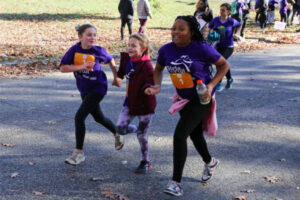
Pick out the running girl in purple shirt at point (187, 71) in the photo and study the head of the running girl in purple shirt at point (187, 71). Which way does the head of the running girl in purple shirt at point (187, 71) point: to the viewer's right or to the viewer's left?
to the viewer's left

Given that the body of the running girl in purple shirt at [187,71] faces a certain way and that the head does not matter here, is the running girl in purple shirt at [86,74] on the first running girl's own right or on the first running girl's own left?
on the first running girl's own right

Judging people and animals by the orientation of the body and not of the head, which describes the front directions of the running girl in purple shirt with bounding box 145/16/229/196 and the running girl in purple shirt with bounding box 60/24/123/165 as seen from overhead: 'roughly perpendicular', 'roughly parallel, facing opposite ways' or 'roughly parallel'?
roughly parallel

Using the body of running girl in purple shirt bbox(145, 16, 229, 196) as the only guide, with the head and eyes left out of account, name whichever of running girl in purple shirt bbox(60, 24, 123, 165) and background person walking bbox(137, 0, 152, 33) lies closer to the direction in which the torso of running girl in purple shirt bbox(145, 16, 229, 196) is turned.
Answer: the running girl in purple shirt

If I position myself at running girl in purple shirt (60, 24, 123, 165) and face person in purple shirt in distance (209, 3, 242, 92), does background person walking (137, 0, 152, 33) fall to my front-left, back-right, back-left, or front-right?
front-left

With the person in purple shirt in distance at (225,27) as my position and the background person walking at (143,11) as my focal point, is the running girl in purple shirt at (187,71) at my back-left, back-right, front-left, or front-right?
back-left

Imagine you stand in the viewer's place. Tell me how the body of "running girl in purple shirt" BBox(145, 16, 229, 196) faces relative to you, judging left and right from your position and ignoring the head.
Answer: facing the viewer and to the left of the viewer

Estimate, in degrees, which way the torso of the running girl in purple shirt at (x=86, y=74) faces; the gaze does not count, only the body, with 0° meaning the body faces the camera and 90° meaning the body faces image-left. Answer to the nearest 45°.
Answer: approximately 45°

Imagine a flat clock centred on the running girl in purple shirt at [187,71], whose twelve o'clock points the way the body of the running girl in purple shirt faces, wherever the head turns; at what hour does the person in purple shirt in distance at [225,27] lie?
The person in purple shirt in distance is roughly at 5 o'clock from the running girl in purple shirt.

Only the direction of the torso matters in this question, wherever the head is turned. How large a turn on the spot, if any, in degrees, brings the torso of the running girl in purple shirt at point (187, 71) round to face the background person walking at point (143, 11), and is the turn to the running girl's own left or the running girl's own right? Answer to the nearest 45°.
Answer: approximately 135° to the running girl's own right

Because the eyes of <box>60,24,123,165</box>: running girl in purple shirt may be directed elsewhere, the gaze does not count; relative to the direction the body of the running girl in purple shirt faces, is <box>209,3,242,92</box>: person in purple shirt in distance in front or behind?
behind

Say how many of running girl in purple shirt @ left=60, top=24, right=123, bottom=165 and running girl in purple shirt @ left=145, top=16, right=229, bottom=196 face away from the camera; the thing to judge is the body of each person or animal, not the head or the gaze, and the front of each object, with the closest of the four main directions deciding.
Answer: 0

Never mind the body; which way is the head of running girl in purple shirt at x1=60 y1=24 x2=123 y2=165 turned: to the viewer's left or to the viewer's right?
to the viewer's right

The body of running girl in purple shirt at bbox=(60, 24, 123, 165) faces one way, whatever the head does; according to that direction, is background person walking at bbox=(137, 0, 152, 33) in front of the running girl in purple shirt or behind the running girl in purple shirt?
behind
